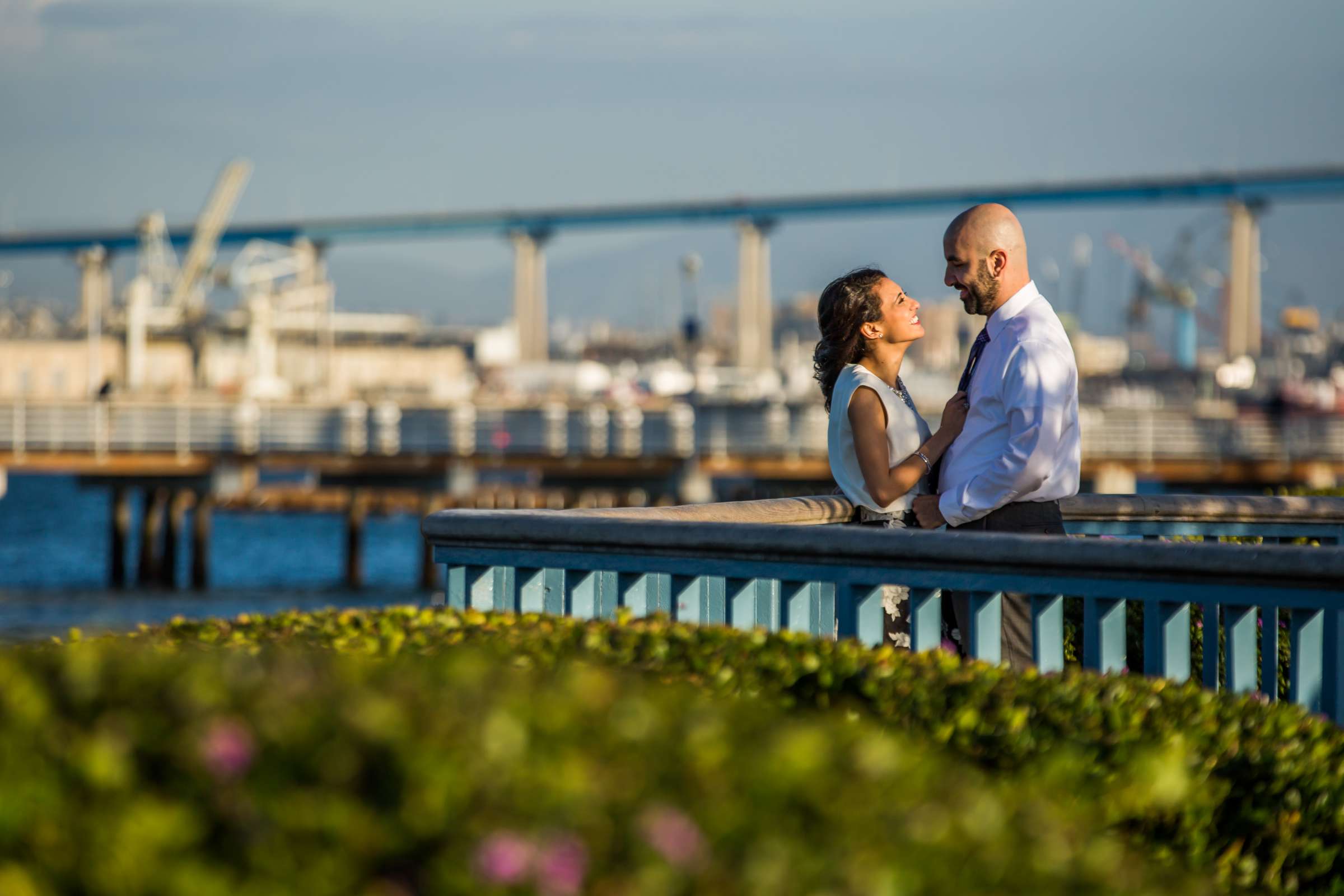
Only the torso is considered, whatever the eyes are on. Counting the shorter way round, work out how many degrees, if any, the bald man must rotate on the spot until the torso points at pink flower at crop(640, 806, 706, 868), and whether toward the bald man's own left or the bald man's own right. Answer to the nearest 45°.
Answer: approximately 90° to the bald man's own left

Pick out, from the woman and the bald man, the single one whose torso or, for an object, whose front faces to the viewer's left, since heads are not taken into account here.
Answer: the bald man

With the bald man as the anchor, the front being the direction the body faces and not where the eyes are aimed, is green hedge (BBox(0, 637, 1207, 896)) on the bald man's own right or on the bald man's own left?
on the bald man's own left

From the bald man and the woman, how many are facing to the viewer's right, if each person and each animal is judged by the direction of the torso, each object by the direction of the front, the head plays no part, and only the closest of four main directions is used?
1

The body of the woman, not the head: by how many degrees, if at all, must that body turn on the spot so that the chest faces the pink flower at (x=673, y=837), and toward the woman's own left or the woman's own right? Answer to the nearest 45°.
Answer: approximately 90° to the woman's own right

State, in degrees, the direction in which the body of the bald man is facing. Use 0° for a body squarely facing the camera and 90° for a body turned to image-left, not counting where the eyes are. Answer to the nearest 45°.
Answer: approximately 90°

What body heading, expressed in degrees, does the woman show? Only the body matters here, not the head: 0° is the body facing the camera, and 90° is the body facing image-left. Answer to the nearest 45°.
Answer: approximately 270°

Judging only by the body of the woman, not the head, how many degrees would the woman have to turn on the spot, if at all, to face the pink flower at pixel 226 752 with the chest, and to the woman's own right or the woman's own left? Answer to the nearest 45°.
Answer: approximately 90° to the woman's own right

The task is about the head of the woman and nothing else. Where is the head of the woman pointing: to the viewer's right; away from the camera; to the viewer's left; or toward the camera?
to the viewer's right

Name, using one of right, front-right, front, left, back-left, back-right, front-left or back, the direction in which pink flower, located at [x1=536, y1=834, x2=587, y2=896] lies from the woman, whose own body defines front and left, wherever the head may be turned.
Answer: right

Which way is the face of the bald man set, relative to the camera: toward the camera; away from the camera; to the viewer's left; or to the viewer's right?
to the viewer's left

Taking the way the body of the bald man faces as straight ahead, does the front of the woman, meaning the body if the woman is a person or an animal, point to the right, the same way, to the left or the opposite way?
the opposite way
